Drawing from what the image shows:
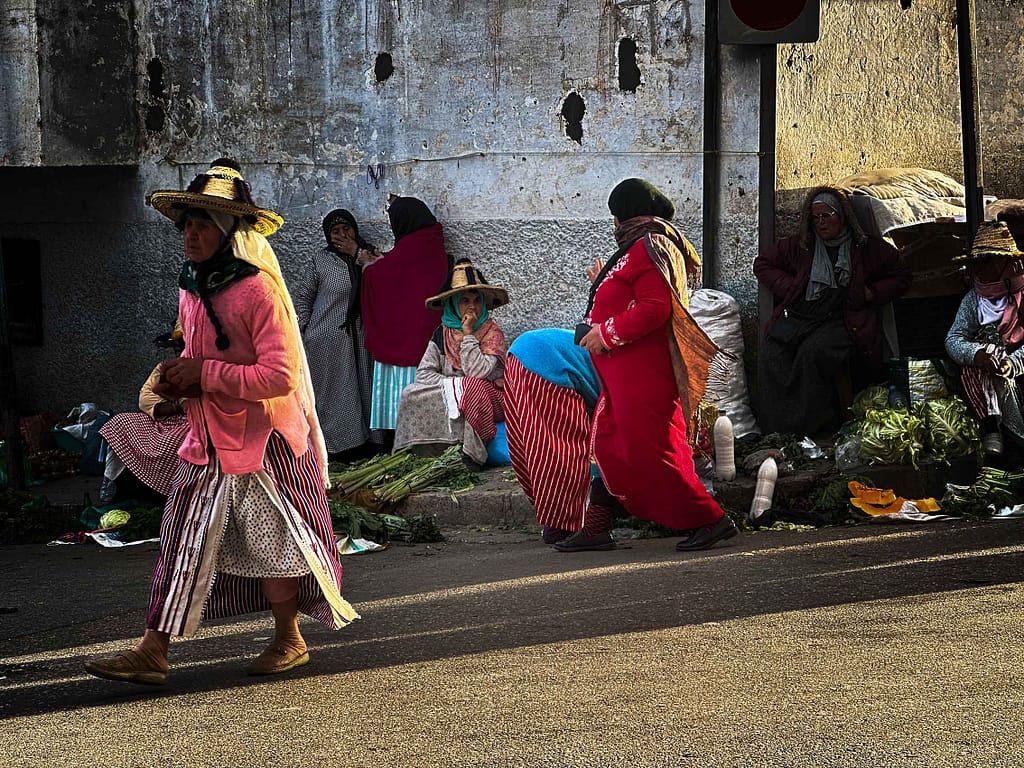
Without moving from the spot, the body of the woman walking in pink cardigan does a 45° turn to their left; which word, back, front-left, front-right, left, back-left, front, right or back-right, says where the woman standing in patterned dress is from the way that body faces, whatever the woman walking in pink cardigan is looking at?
back

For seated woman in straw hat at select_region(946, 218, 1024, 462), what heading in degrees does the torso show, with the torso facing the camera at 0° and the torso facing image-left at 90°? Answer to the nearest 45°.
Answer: approximately 0°

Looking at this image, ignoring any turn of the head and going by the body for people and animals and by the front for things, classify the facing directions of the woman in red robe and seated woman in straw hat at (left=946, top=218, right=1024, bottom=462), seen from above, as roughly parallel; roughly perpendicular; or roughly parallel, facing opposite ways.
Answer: roughly perpendicular

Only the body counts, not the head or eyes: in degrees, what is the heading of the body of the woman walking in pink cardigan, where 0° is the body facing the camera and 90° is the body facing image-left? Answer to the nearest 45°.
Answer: approximately 45°

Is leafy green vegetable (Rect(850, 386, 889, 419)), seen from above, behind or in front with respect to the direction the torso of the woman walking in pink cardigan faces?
behind

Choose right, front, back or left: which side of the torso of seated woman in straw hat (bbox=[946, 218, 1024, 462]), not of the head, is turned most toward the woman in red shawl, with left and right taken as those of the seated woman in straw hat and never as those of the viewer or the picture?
right

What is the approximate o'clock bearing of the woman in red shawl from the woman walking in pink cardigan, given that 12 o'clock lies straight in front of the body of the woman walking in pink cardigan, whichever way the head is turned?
The woman in red shawl is roughly at 5 o'clock from the woman walking in pink cardigan.
